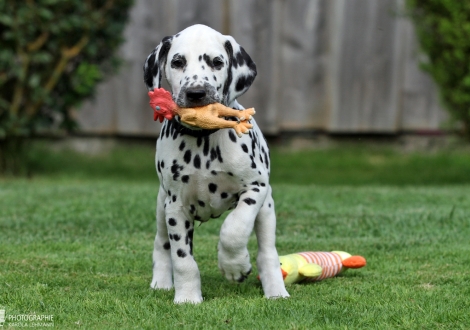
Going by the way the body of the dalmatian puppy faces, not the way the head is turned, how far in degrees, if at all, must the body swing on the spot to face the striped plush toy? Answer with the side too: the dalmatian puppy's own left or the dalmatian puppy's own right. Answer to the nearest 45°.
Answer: approximately 135° to the dalmatian puppy's own left

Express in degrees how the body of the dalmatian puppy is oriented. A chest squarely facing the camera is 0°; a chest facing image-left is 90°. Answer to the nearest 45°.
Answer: approximately 0°
